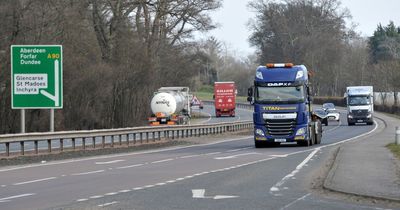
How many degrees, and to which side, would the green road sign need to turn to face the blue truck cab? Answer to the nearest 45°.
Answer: approximately 90° to its left

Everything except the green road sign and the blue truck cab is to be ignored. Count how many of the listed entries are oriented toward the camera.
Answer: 2

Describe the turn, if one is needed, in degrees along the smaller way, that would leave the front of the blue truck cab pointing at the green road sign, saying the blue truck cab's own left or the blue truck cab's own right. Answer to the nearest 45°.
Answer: approximately 90° to the blue truck cab's own right

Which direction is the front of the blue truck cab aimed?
toward the camera

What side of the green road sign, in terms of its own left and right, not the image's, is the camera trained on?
front
